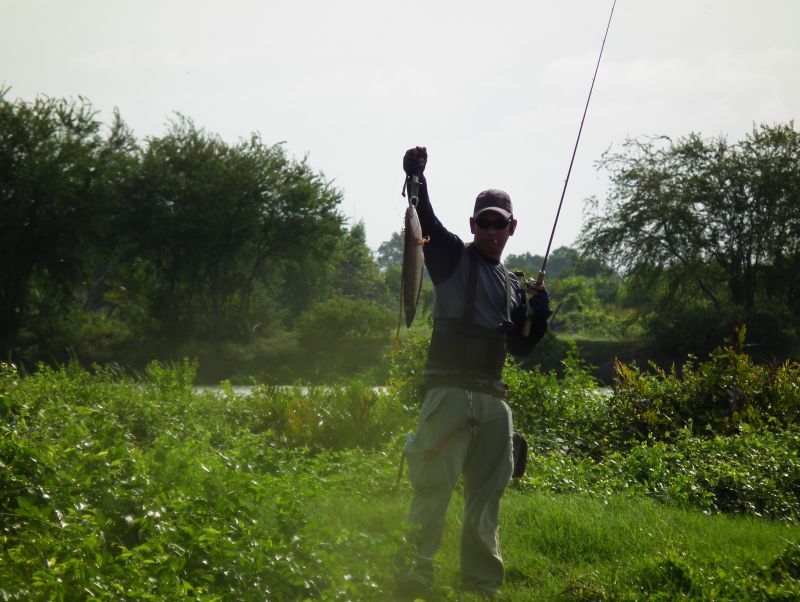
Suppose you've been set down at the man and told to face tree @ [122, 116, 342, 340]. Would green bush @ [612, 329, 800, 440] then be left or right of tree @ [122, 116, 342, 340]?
right

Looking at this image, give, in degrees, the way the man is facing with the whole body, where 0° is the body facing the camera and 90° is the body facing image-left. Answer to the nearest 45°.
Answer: approximately 0°

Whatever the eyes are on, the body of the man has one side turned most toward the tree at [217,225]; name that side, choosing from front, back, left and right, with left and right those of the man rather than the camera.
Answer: back

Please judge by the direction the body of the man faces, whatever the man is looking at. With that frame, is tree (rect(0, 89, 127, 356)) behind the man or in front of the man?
behind

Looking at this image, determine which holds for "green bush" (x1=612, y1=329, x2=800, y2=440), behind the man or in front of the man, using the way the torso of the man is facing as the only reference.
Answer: behind

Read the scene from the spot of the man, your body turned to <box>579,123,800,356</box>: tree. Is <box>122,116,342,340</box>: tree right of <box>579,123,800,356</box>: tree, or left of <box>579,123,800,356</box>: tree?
left

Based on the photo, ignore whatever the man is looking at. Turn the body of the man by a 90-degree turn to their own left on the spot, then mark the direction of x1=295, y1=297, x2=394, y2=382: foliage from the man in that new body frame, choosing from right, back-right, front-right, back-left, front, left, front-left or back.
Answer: left

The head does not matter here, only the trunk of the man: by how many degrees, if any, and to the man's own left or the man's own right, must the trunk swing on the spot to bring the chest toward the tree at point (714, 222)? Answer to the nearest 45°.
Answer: approximately 180°
